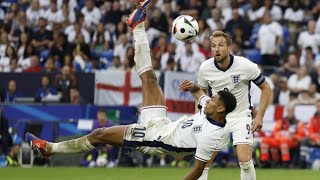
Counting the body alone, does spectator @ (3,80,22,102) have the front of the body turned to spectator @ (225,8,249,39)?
no

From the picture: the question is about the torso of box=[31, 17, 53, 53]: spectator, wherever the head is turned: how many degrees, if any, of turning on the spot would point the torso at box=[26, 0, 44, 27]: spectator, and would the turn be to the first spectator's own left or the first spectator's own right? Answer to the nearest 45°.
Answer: approximately 180°

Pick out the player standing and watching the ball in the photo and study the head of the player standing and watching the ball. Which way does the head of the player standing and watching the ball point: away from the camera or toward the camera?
toward the camera

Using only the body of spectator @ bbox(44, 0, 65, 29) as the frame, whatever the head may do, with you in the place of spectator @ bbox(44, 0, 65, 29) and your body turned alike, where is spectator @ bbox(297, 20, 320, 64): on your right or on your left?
on your left

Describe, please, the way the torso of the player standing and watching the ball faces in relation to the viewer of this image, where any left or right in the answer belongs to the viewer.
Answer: facing the viewer and to the left of the viewer

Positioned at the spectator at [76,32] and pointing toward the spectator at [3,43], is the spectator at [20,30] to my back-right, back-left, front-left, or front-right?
front-right

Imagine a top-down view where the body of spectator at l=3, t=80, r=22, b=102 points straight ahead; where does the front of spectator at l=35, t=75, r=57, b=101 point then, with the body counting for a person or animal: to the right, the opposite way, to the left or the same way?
the same way

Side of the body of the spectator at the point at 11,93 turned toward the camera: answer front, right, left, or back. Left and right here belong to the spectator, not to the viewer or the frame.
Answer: front

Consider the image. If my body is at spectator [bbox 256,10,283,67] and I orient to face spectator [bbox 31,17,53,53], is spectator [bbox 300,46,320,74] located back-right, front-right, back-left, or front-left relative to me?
back-left

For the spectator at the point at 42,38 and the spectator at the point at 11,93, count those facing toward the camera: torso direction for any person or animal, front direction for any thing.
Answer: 2

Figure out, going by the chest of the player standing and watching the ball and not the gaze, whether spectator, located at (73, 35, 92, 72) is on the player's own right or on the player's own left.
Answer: on the player's own right

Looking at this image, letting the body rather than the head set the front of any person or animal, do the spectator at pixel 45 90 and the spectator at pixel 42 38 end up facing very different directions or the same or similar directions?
same or similar directions

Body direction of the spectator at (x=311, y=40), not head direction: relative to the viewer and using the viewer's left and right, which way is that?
facing the viewer
